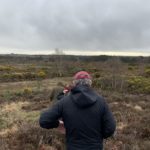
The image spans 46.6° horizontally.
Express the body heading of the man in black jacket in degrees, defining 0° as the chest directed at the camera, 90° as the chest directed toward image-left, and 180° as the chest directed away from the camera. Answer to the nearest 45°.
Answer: approximately 180°

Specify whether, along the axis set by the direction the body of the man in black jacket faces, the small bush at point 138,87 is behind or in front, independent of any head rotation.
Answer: in front
